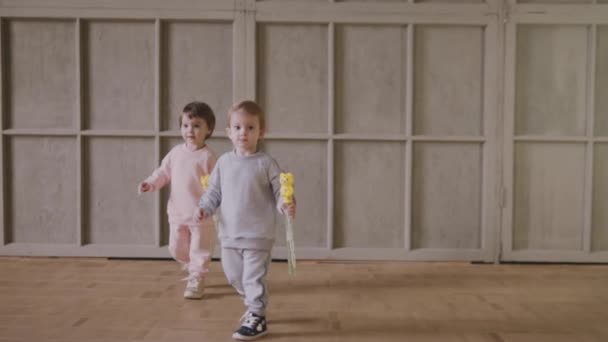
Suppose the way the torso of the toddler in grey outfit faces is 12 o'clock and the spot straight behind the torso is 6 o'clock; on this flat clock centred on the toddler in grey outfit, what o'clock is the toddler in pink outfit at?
The toddler in pink outfit is roughly at 5 o'clock from the toddler in grey outfit.

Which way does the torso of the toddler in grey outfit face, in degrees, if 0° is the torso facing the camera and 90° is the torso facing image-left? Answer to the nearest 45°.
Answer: approximately 0°
